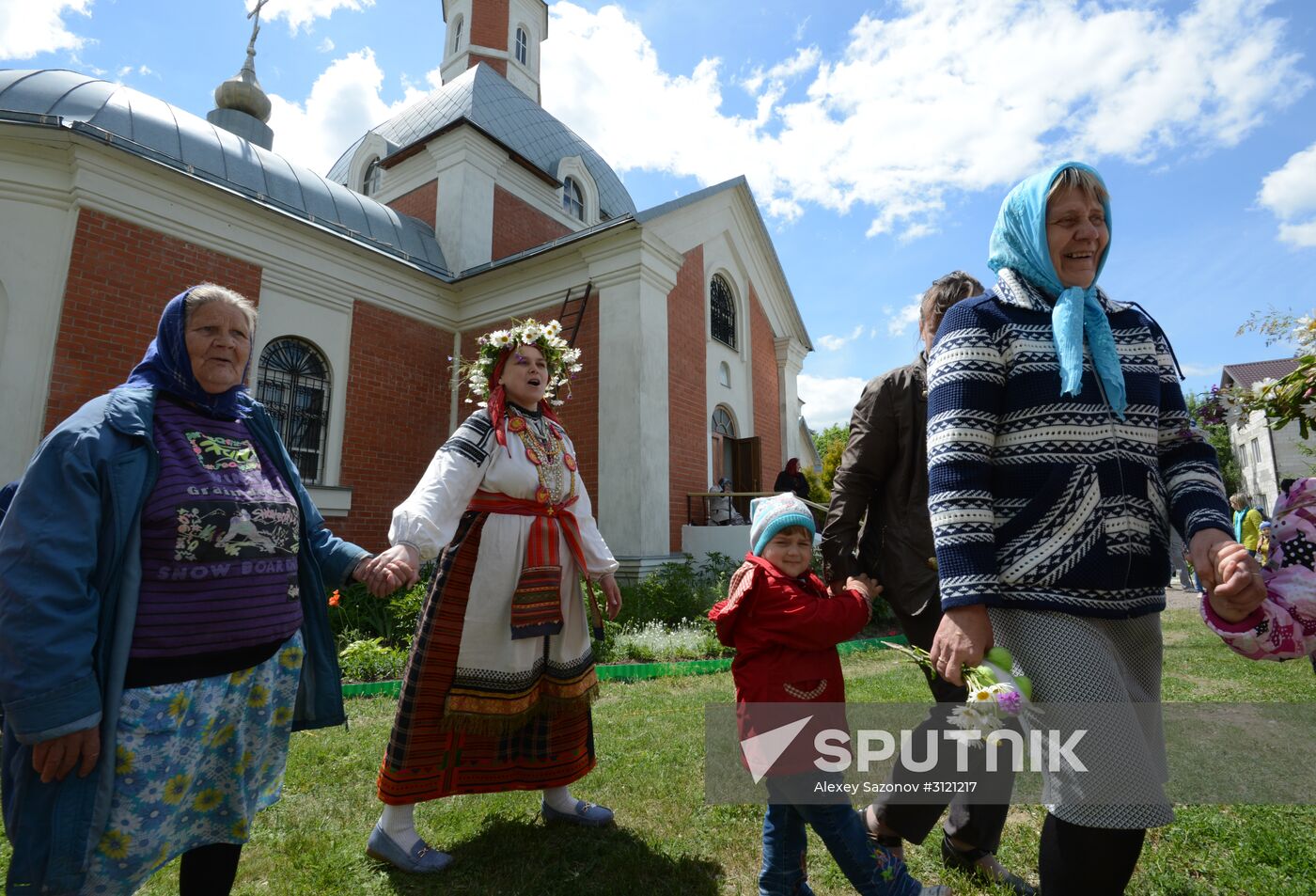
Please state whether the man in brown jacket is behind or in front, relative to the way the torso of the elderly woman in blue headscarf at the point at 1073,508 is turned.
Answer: behind

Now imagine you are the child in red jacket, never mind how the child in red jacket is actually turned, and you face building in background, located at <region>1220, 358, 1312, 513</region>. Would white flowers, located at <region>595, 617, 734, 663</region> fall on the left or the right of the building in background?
left

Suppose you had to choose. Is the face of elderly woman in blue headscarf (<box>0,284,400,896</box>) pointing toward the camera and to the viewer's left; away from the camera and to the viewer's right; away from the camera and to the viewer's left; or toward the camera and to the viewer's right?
toward the camera and to the viewer's right

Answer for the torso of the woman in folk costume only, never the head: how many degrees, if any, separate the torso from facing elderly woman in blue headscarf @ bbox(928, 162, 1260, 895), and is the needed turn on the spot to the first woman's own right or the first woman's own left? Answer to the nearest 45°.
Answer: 0° — they already face them

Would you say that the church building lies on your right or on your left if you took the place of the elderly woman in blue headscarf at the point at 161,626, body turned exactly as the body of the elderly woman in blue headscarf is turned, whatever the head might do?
on your left

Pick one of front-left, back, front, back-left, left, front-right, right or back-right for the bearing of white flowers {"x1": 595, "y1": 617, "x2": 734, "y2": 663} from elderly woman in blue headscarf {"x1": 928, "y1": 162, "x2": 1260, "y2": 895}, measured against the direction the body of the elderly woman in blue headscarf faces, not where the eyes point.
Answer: back
